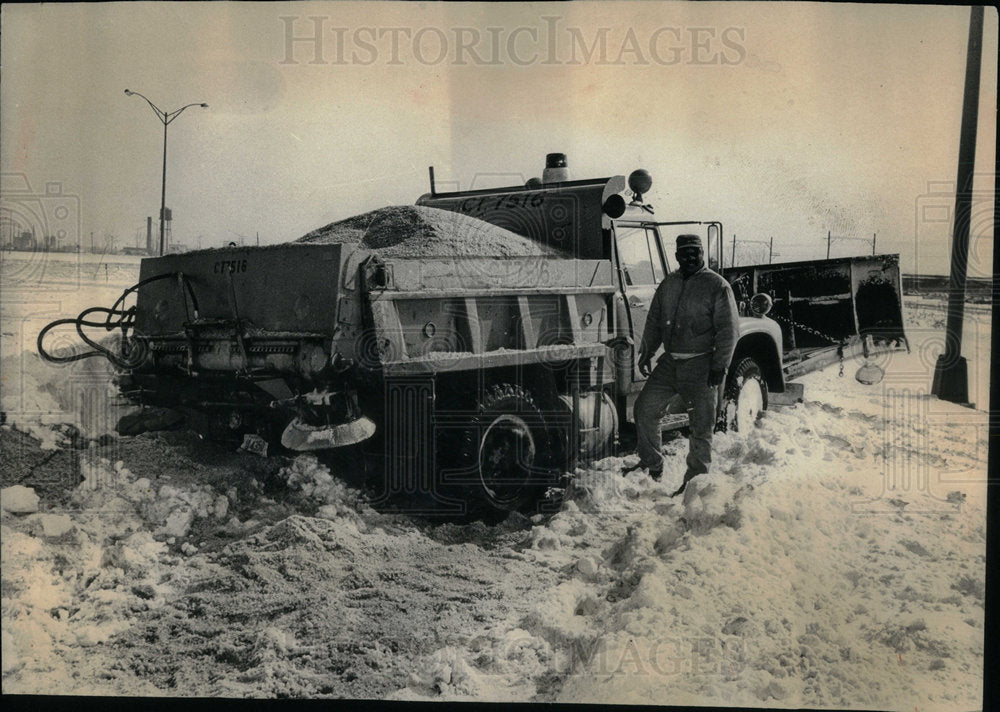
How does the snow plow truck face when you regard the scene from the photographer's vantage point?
facing away from the viewer and to the right of the viewer

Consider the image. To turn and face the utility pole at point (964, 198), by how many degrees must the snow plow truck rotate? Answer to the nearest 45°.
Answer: approximately 45° to its right

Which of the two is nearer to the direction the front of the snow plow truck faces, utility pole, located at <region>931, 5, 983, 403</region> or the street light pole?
the utility pole
